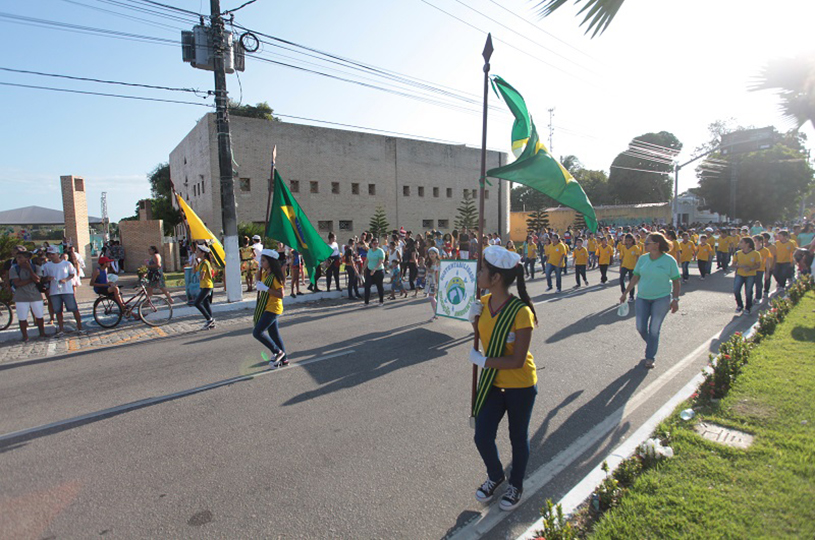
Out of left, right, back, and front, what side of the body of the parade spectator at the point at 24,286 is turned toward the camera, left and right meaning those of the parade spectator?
front

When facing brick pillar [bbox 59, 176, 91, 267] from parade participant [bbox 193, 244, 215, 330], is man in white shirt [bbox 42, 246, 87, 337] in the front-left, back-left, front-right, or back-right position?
front-left

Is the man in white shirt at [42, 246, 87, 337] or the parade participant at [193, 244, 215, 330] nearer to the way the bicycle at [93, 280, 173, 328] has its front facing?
the parade participant

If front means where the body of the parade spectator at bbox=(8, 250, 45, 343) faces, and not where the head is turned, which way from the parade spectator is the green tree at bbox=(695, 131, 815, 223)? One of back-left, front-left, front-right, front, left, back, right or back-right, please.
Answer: left

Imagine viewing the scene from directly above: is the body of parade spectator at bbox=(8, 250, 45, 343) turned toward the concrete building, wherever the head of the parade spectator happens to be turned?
no

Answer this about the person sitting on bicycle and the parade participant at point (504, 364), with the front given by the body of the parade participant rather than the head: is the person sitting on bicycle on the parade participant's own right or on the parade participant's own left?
on the parade participant's own right

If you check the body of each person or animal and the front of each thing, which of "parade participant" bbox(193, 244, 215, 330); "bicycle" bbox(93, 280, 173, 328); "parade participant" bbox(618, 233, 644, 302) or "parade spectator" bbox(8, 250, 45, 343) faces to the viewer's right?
the bicycle

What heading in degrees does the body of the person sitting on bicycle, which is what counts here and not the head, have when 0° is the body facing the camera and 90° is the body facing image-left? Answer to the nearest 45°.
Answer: approximately 270°

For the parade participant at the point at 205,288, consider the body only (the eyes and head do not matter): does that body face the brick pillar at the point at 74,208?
no

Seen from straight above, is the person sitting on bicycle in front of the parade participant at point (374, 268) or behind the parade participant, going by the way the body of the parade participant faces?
in front

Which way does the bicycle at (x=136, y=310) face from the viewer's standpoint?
to the viewer's right

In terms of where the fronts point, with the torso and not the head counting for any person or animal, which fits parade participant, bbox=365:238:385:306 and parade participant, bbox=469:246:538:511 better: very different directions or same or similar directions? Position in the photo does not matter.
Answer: same or similar directions

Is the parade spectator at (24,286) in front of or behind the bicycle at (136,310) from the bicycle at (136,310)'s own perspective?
behind

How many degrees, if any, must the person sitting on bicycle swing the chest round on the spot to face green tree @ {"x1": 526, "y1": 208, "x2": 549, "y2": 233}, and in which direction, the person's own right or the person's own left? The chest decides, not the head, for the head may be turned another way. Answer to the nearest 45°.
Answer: approximately 45° to the person's own left

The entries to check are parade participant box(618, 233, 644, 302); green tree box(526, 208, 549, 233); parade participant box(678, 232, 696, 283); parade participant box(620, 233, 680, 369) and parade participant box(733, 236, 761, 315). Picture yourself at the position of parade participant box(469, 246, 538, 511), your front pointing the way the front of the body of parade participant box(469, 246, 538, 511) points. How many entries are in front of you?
0
